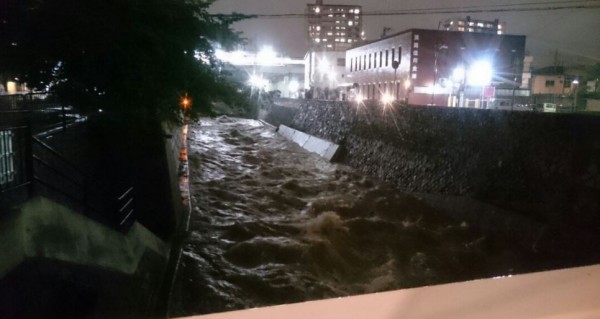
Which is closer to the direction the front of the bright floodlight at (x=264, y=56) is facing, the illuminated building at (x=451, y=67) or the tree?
the tree

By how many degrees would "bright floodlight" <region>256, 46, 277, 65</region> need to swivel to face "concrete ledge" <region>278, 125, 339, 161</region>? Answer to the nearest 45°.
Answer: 0° — it already faces it

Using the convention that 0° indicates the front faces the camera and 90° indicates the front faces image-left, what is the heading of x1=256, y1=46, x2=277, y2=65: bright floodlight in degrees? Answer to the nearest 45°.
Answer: approximately 0°

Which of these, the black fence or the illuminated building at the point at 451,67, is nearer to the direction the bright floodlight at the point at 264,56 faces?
the black fence

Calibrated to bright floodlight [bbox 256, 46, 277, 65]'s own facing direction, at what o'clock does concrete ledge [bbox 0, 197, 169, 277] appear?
The concrete ledge is roughly at 12 o'clock from the bright floodlight.

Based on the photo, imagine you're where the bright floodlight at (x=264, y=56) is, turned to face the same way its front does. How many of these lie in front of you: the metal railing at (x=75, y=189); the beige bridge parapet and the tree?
3

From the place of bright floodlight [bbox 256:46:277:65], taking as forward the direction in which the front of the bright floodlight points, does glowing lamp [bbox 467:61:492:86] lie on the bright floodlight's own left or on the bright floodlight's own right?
on the bright floodlight's own left

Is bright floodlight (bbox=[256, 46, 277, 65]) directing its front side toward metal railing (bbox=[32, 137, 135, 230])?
yes

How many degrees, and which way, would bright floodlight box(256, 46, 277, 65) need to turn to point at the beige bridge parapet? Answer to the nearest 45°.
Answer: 0° — it already faces it

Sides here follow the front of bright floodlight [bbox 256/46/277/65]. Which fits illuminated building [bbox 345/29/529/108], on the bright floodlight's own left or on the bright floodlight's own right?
on the bright floodlight's own left

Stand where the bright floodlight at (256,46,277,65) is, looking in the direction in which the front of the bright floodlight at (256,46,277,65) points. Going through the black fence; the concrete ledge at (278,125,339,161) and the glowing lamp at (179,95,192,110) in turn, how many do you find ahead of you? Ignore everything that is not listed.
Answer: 3
